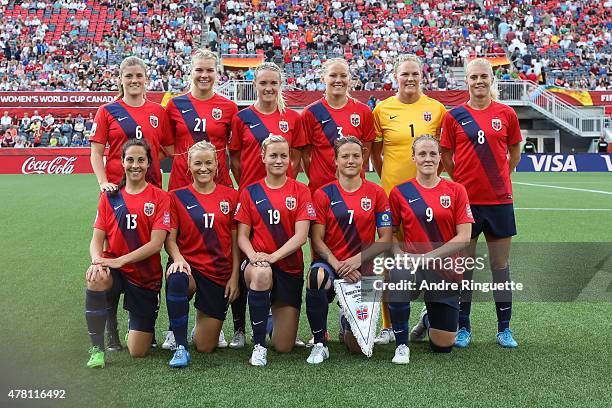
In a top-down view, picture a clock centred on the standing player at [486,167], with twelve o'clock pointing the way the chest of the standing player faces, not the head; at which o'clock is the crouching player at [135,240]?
The crouching player is roughly at 2 o'clock from the standing player.

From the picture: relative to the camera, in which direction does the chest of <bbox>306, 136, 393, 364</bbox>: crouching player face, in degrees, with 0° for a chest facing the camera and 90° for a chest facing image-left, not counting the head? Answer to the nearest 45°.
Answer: approximately 0°

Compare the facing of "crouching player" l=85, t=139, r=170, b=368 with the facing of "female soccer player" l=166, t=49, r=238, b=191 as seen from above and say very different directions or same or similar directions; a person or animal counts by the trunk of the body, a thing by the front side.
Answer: same or similar directions

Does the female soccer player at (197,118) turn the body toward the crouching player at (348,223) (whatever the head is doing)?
no

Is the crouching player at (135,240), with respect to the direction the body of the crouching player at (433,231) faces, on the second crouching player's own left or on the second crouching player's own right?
on the second crouching player's own right

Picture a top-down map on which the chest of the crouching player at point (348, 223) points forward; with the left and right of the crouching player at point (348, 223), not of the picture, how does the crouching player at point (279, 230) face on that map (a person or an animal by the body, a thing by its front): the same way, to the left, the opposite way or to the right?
the same way

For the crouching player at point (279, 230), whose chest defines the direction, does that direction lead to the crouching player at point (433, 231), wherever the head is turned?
no

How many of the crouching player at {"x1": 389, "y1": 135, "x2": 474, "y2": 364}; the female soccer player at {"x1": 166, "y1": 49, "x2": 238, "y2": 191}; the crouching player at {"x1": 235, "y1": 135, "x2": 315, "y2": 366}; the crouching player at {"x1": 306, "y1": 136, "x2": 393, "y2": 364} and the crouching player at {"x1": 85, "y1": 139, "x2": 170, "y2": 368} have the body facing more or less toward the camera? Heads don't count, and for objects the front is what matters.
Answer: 5

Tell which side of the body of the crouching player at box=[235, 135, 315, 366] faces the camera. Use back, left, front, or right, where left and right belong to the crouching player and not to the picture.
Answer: front

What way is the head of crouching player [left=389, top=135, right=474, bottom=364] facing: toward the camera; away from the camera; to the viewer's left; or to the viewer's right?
toward the camera

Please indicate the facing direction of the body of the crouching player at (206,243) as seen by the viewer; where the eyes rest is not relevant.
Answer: toward the camera

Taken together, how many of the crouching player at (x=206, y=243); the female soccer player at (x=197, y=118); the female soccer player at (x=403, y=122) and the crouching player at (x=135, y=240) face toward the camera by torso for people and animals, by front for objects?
4

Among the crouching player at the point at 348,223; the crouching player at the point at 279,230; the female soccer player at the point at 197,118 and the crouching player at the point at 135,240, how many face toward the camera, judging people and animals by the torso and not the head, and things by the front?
4

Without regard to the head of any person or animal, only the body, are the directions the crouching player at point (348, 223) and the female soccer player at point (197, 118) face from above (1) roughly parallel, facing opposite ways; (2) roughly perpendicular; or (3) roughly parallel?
roughly parallel

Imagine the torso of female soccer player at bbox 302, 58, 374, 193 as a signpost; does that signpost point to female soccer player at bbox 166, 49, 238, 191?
no

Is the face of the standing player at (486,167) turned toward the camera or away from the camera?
toward the camera

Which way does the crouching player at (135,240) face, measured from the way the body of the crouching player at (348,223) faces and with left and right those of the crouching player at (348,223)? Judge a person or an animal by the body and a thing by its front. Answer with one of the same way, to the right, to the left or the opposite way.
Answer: the same way

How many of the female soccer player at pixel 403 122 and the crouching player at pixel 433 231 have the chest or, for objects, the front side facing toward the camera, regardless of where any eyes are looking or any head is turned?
2
